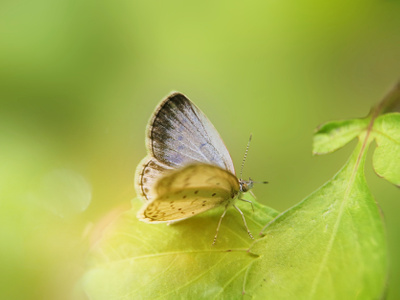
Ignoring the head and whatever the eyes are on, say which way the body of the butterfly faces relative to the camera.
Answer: to the viewer's right
